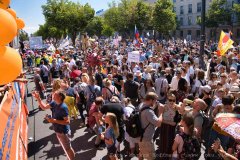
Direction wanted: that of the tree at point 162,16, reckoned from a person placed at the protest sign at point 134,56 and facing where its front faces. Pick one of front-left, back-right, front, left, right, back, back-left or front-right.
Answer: back

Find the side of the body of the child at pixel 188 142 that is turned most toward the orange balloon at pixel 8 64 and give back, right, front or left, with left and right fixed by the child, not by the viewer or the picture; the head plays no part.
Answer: left

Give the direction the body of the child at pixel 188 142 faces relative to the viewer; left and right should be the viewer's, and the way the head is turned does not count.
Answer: facing away from the viewer and to the left of the viewer

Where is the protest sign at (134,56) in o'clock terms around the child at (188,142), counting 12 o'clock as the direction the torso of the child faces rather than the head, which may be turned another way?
The protest sign is roughly at 1 o'clock from the child.

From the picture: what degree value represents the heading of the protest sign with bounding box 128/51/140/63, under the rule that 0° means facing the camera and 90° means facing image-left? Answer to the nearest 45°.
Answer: approximately 0°

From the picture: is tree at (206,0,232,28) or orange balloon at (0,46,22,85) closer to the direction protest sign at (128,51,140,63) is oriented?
the orange balloon
